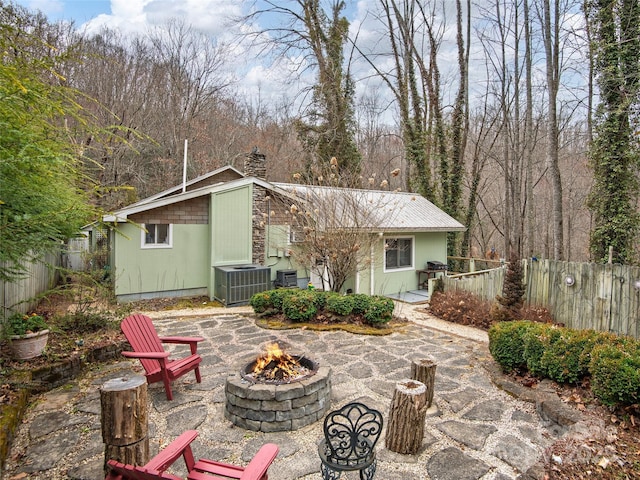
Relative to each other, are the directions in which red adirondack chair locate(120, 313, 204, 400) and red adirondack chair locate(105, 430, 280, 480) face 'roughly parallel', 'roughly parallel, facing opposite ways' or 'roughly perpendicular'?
roughly perpendicular

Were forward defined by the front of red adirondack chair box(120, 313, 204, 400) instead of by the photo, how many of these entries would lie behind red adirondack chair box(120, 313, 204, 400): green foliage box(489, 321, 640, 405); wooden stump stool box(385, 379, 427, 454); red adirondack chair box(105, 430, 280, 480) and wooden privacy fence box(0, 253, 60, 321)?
1

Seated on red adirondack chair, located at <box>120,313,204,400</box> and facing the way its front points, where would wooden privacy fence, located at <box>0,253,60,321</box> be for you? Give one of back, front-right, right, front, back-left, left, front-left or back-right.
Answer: back

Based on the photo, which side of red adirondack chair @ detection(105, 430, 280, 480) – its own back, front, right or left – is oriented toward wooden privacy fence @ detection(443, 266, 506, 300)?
front

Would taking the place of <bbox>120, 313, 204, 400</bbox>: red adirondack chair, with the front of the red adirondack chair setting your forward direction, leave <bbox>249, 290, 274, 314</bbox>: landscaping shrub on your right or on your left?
on your left

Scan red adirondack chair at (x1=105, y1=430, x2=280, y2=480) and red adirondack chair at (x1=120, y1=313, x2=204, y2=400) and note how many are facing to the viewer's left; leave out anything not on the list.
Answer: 0

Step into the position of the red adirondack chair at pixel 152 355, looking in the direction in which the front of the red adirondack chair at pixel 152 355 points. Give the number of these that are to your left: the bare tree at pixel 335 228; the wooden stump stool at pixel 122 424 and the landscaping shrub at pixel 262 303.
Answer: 2

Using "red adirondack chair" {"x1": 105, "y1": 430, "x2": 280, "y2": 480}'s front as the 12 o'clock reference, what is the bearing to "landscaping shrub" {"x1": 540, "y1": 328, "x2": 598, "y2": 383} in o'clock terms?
The landscaping shrub is roughly at 1 o'clock from the red adirondack chair.

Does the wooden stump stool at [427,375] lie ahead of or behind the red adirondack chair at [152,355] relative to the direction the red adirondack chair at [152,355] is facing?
ahead

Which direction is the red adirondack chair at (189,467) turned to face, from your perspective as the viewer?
facing away from the viewer and to the right of the viewer

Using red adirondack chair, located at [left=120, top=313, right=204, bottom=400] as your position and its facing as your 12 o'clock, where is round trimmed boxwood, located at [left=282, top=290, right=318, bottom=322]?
The round trimmed boxwood is roughly at 9 o'clock from the red adirondack chair.

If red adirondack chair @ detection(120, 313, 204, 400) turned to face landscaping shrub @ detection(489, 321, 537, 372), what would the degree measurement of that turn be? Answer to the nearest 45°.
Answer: approximately 45° to its left

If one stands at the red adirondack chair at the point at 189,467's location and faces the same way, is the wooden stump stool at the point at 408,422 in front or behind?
in front

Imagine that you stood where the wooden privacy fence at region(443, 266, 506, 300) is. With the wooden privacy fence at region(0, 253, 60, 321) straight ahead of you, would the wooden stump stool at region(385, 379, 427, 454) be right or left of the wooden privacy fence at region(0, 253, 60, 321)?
left

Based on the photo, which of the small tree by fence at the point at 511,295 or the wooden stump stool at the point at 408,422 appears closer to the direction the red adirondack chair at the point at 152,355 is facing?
the wooden stump stool
